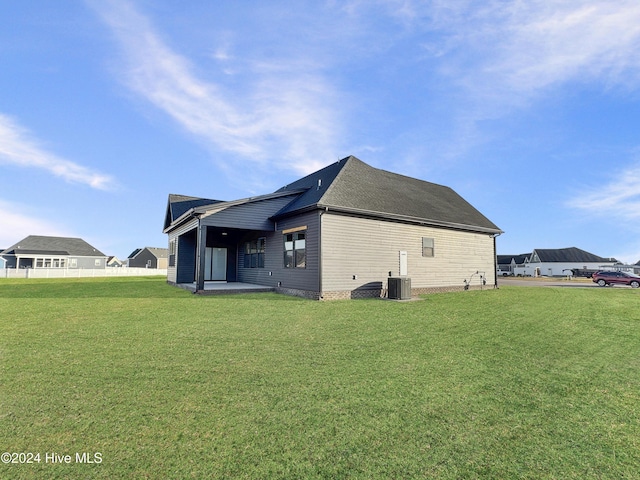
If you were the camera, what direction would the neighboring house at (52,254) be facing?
facing away from the viewer

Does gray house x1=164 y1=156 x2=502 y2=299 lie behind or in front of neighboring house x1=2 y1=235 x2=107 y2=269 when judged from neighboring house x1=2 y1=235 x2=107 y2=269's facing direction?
behind

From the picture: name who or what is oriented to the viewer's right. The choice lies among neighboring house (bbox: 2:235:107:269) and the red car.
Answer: the red car

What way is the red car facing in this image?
to the viewer's right

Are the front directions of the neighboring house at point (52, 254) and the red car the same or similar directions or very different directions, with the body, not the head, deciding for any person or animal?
very different directions

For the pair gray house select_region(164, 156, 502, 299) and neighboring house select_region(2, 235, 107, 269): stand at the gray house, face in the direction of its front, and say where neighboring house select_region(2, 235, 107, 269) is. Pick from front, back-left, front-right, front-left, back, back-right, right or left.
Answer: left

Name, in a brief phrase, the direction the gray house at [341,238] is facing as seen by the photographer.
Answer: facing away from the viewer and to the right of the viewer

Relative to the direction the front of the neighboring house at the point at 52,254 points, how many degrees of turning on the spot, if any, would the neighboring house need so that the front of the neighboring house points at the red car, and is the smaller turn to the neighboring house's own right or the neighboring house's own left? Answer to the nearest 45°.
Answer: approximately 135° to the neighboring house's own right

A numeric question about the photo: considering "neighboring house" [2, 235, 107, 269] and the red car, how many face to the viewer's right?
1
